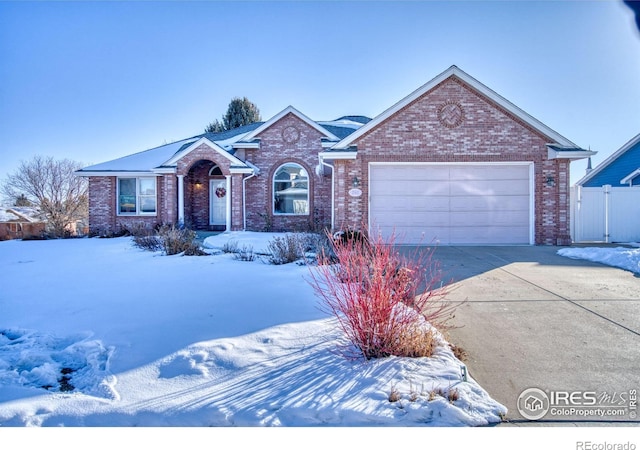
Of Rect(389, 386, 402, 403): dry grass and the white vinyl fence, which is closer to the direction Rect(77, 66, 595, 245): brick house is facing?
the dry grass

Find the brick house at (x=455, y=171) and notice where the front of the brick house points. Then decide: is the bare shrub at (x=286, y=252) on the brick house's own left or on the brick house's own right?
on the brick house's own right

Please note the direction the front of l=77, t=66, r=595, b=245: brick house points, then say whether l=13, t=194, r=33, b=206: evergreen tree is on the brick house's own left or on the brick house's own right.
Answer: on the brick house's own right

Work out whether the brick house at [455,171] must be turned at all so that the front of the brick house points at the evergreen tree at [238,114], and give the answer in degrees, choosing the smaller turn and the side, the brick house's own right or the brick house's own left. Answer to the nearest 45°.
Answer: approximately 135° to the brick house's own right

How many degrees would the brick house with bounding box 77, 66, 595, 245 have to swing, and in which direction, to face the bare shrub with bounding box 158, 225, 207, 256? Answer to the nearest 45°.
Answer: approximately 90° to its right

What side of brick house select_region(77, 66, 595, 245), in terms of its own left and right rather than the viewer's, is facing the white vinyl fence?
left

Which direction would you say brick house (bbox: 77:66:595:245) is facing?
toward the camera

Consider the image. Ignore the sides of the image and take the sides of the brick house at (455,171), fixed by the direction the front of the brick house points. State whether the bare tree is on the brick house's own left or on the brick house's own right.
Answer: on the brick house's own right

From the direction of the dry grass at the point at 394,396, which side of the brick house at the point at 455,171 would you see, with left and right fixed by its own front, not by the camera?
front
